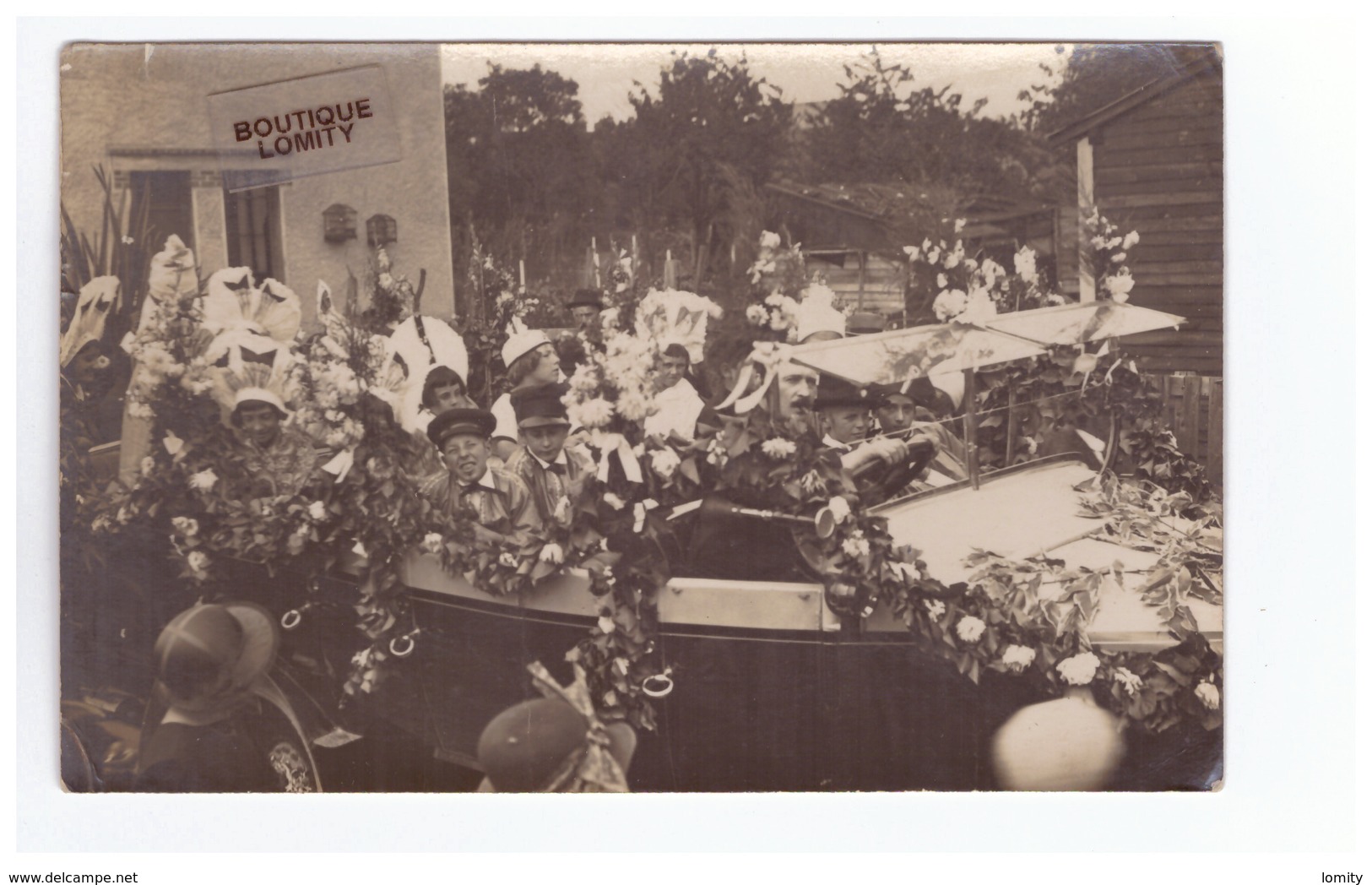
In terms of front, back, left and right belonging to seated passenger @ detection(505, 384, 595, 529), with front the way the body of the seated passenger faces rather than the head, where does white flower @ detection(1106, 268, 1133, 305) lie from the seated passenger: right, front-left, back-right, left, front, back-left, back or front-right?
left

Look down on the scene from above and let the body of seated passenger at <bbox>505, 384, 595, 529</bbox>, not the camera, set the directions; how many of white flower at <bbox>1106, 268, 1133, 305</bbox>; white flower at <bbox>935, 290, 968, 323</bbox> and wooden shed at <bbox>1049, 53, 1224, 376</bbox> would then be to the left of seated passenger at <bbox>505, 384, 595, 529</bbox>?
3

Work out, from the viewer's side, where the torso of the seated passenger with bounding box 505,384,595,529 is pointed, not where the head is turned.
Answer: toward the camera

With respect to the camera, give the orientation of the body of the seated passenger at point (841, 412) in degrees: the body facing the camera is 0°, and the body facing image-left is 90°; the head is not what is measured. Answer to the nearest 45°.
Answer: approximately 315°

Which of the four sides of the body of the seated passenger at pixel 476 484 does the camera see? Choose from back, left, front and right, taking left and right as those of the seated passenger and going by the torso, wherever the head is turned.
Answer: front

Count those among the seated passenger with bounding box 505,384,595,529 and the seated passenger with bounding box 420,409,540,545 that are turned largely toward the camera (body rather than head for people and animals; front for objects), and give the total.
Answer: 2

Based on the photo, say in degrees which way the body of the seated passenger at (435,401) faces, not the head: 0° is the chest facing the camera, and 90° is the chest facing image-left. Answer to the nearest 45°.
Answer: approximately 315°

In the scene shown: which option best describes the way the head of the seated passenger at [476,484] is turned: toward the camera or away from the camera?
toward the camera

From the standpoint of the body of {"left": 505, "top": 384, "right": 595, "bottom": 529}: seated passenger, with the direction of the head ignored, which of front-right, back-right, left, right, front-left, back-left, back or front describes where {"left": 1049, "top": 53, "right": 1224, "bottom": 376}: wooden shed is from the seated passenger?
left

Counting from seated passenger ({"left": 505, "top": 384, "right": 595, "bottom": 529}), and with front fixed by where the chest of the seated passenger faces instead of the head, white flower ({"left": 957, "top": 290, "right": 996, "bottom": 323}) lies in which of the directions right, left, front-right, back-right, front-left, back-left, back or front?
left
